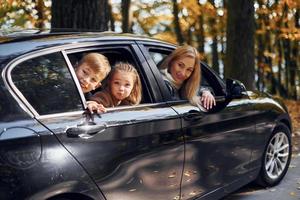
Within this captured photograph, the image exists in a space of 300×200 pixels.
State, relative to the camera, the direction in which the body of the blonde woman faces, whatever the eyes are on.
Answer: toward the camera

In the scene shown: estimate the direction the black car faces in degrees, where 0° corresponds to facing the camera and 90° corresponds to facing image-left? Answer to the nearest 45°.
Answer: approximately 225°

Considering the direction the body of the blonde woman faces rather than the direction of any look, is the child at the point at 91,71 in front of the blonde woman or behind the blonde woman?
in front

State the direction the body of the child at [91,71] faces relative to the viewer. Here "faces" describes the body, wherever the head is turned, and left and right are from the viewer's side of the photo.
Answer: facing the viewer and to the left of the viewer

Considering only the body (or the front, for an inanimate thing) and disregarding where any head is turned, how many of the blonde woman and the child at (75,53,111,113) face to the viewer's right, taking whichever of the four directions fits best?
0

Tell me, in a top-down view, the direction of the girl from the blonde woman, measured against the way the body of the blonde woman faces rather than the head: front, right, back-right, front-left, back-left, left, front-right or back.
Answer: front-right

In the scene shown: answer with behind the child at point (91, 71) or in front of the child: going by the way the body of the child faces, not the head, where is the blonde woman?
behind
